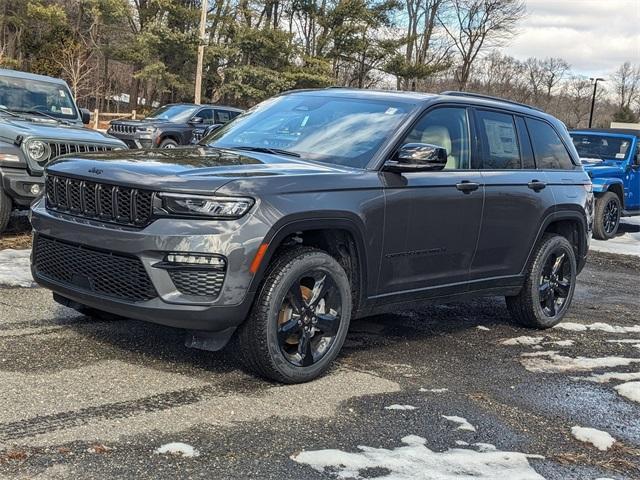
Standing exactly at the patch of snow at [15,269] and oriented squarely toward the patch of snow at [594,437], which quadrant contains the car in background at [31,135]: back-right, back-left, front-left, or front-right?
back-left

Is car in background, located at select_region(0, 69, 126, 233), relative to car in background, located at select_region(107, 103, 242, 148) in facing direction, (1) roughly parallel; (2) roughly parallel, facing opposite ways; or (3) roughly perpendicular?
roughly perpendicular

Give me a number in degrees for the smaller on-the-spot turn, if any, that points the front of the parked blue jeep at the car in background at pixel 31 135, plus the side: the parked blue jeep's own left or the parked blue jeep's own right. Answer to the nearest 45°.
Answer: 0° — it already faces it

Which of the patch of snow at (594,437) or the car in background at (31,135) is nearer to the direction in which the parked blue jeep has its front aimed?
the car in background

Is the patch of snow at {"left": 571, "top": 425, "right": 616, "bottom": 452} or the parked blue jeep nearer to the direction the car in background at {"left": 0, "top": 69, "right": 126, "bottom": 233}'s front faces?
the patch of snow

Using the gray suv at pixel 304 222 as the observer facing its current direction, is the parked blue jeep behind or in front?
behind
